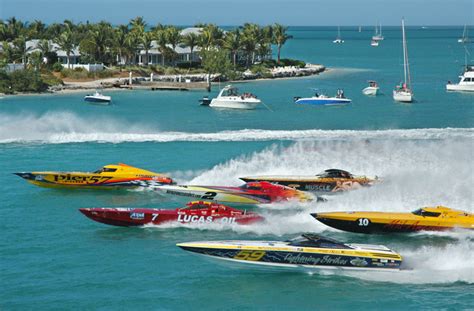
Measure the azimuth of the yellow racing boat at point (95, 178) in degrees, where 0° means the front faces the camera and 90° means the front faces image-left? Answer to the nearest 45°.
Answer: approximately 90°

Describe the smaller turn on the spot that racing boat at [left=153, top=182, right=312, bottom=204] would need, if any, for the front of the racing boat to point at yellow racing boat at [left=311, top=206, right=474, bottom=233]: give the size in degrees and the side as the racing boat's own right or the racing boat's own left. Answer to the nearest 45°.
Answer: approximately 135° to the racing boat's own left

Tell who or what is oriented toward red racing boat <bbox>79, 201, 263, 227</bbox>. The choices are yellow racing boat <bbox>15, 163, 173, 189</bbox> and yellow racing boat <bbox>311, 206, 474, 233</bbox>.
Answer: yellow racing boat <bbox>311, 206, 474, 233</bbox>

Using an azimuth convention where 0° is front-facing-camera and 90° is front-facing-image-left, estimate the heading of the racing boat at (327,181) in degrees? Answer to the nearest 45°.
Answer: approximately 90°

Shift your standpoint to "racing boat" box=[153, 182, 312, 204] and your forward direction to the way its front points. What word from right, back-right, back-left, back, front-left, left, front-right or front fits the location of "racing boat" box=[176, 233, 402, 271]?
left

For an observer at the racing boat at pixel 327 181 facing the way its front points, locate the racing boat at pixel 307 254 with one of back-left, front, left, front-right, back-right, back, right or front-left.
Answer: left

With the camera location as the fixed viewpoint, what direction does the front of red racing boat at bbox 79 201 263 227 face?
facing to the left of the viewer

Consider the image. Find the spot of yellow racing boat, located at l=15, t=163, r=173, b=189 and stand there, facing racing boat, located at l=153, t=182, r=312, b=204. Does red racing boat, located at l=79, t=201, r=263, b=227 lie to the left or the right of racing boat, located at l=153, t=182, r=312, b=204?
right

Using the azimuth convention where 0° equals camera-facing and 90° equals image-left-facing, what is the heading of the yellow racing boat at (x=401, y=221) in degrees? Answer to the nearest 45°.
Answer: approximately 90°

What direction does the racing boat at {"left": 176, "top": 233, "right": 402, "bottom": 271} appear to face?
to the viewer's left

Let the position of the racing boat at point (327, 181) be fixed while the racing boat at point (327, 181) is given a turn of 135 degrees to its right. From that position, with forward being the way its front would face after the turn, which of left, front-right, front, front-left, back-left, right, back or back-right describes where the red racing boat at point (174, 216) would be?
back

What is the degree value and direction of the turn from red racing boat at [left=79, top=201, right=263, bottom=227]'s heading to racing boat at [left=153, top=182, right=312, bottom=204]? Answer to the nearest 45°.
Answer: approximately 135° to its right

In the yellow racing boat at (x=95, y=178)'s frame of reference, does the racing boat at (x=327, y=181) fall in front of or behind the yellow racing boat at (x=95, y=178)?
behind

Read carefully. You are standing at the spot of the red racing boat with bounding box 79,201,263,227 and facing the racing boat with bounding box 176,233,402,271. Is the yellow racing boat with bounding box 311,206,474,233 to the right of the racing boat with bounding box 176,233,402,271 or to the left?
left
